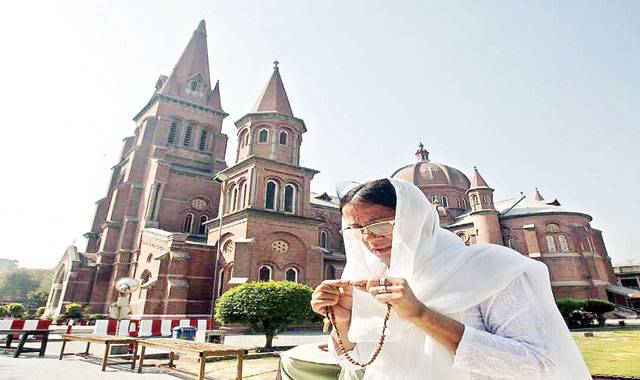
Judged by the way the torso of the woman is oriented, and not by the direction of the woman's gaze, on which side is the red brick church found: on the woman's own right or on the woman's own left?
on the woman's own right

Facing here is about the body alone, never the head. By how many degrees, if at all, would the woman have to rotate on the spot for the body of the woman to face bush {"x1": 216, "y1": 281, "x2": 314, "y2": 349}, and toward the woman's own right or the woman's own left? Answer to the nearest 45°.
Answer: approximately 90° to the woman's own right

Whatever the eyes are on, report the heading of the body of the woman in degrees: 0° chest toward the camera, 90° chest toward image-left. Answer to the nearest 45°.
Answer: approximately 45°

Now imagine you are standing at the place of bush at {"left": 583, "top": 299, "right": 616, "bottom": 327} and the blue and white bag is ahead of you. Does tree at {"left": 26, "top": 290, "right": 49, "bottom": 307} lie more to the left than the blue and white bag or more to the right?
right

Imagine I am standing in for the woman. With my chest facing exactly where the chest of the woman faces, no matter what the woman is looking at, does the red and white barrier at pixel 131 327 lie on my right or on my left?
on my right

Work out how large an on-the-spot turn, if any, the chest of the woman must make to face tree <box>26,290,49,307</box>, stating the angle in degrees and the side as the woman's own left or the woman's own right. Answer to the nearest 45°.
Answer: approximately 90° to the woman's own right

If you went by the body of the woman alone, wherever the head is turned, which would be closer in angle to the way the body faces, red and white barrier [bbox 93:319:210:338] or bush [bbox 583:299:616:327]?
the red and white barrier

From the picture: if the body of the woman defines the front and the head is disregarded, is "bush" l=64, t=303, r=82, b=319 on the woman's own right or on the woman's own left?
on the woman's own right
